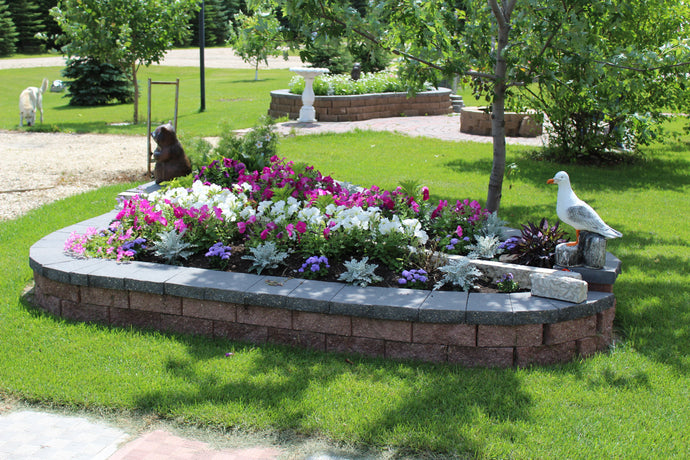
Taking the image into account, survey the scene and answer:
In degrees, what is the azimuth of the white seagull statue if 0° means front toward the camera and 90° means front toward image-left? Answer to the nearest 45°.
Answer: approximately 90°

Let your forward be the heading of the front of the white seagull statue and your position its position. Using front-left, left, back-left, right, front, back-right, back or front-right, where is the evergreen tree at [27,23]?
front-right

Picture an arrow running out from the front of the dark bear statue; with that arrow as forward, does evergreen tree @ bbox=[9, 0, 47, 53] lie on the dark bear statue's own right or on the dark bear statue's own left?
on the dark bear statue's own right

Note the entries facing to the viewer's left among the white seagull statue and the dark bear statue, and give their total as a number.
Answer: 2

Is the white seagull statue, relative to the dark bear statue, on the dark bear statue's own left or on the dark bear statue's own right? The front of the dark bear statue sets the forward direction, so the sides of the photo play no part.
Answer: on the dark bear statue's own left

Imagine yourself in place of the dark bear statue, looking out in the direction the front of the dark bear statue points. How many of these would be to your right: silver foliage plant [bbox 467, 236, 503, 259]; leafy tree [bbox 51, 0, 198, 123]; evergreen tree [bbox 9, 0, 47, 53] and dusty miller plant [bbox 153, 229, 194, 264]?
2

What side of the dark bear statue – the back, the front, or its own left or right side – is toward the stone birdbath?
right

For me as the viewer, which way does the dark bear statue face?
facing to the left of the viewer

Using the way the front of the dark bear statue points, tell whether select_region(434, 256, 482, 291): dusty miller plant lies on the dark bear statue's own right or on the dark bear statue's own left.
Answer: on the dark bear statue's own left

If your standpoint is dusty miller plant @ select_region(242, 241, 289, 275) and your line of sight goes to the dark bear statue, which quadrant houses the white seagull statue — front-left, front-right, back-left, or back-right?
back-right
